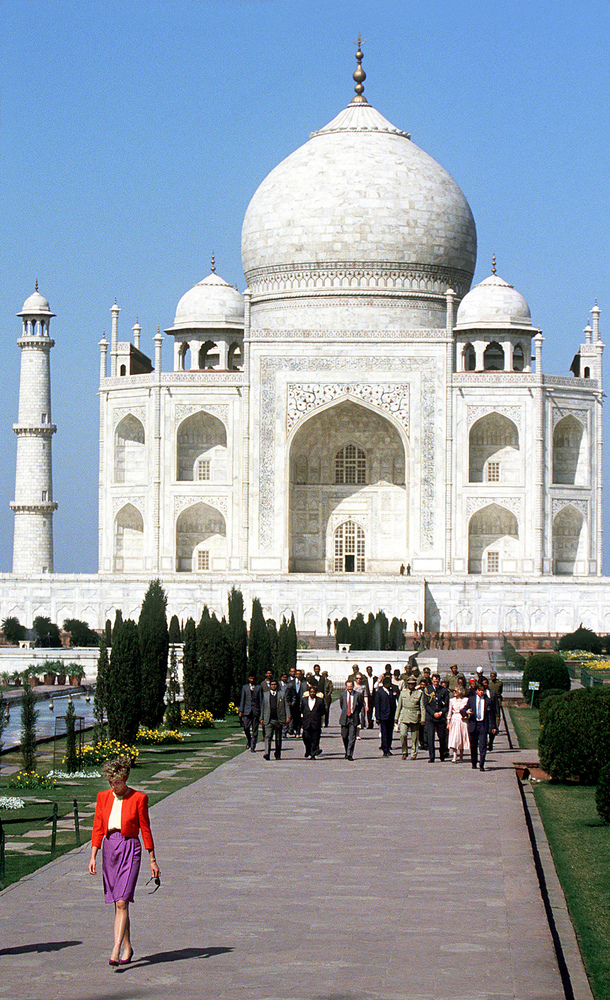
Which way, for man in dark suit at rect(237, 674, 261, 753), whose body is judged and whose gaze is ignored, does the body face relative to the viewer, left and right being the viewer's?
facing the viewer

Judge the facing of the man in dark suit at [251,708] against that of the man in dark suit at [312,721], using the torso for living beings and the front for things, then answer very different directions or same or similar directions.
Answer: same or similar directions

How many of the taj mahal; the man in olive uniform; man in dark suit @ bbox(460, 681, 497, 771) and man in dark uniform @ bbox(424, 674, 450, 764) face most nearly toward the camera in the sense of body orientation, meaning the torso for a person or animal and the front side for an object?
4

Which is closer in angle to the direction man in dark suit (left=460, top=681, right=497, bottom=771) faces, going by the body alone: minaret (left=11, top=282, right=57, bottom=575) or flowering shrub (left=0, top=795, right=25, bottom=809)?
the flowering shrub

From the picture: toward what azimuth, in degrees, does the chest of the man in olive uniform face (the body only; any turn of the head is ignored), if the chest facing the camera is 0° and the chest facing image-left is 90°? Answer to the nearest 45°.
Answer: approximately 0°

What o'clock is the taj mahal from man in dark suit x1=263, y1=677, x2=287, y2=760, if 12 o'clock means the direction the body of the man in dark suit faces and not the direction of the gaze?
The taj mahal is roughly at 6 o'clock from the man in dark suit.

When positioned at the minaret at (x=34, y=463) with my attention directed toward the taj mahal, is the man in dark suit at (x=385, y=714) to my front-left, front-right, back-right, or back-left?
front-right

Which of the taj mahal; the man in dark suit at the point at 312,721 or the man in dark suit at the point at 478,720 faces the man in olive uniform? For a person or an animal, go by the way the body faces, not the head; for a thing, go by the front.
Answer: the taj mahal

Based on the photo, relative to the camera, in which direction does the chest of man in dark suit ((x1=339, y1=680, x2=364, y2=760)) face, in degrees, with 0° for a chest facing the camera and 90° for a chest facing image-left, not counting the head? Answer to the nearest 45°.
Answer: approximately 0°

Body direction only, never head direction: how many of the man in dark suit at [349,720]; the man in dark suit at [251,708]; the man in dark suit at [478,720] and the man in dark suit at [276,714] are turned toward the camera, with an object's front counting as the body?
4

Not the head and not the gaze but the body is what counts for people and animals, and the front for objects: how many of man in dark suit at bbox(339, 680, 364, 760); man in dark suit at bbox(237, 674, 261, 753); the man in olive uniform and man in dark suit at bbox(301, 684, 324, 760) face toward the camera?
4

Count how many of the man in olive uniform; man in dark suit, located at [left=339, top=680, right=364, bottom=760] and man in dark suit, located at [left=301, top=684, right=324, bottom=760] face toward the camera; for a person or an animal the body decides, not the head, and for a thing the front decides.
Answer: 3
